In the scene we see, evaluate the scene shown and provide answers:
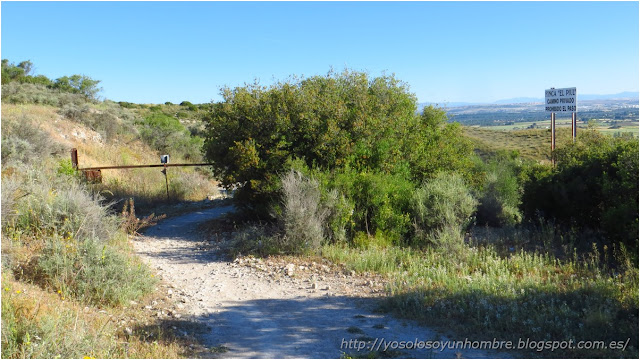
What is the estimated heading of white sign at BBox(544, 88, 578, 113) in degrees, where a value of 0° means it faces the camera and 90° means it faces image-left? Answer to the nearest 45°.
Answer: approximately 0°

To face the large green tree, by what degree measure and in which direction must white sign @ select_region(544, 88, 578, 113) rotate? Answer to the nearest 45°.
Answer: approximately 45° to its right

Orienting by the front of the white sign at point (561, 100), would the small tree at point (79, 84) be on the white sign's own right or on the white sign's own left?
on the white sign's own right

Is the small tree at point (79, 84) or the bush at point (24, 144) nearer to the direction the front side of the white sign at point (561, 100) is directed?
the bush

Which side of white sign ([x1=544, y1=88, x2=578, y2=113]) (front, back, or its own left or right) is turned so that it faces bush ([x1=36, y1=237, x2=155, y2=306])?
front

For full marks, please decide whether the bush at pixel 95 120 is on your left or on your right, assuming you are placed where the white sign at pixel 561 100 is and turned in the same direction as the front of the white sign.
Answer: on your right

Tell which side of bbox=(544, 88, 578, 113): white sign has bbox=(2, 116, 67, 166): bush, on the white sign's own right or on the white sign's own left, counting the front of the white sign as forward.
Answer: on the white sign's own right

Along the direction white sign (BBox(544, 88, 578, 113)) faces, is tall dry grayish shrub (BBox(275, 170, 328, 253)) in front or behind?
in front

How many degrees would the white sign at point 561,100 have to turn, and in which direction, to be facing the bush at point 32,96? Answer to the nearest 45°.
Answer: approximately 90° to its right

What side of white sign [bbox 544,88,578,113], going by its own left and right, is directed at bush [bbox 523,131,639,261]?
front

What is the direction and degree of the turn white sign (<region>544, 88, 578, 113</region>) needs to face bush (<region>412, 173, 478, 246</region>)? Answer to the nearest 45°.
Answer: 0° — it already faces it

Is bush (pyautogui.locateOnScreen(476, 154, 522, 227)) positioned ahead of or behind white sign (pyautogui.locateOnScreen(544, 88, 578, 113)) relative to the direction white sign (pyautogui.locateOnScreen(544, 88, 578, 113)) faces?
ahead
